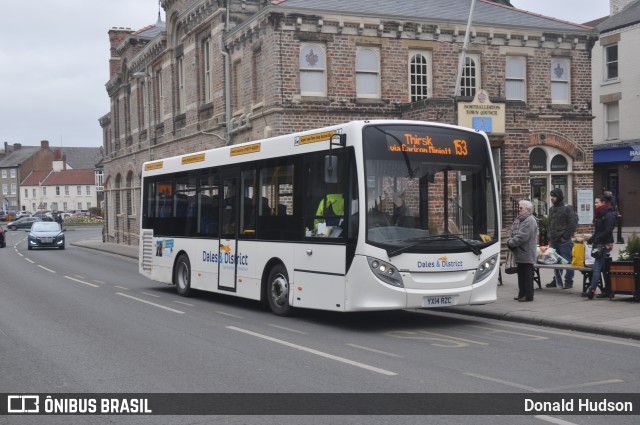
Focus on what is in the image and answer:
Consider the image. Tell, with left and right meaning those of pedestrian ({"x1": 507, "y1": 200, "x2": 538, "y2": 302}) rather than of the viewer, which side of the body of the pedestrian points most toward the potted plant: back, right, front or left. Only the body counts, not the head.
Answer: back

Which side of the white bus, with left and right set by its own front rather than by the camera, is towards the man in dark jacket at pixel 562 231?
left

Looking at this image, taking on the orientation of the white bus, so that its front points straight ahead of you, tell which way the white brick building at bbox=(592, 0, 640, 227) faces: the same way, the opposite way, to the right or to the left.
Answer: to the right

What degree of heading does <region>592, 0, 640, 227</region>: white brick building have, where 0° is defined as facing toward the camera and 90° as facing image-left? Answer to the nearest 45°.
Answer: approximately 45°

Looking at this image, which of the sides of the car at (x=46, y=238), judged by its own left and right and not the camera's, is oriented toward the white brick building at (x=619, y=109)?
left

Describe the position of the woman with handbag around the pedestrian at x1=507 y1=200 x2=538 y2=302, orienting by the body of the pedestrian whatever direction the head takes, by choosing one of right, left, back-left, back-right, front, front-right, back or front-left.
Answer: back

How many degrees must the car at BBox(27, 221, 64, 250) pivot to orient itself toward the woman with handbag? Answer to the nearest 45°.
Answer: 0° — it already faces them

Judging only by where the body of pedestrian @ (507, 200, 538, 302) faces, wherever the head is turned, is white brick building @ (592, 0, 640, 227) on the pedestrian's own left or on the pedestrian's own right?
on the pedestrian's own right

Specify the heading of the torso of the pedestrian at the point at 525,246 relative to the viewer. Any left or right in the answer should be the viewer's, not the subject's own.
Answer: facing to the left of the viewer
